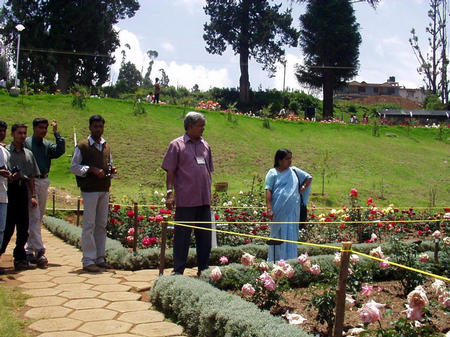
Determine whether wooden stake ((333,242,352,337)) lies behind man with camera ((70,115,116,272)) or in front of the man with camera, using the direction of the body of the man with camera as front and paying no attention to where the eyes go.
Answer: in front

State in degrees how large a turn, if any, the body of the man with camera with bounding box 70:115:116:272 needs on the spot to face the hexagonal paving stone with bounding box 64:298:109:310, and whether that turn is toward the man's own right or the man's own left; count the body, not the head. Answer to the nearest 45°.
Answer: approximately 45° to the man's own right

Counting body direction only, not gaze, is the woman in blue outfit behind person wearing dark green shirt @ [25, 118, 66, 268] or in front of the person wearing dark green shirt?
in front

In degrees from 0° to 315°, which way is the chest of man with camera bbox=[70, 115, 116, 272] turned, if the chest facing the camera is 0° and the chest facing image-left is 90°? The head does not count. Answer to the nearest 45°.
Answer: approximately 315°

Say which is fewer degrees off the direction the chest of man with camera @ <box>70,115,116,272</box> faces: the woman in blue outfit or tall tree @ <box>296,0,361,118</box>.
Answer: the woman in blue outfit

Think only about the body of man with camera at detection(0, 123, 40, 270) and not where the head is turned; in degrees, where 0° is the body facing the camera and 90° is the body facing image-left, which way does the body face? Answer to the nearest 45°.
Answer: approximately 315°

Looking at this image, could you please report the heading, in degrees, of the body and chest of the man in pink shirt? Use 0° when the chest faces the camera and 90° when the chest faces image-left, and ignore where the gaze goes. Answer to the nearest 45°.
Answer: approximately 315°

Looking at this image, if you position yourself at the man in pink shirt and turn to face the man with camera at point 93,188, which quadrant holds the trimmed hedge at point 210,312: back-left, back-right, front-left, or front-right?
back-left
